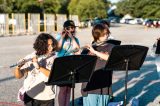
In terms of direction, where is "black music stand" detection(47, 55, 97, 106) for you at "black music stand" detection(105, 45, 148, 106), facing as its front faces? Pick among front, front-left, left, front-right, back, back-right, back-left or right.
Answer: left

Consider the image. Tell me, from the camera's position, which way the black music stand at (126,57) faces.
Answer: facing away from the viewer and to the left of the viewer

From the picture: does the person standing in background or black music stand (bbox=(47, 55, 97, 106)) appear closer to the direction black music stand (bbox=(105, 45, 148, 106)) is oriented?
the person standing in background

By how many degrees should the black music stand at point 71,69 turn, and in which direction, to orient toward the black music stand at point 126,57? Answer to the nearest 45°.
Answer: approximately 90° to its right

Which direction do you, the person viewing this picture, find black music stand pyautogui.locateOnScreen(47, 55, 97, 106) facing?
facing away from the viewer and to the left of the viewer

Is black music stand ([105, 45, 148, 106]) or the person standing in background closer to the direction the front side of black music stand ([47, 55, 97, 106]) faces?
the person standing in background

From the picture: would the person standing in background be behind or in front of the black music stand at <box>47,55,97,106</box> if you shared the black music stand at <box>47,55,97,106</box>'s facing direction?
in front
